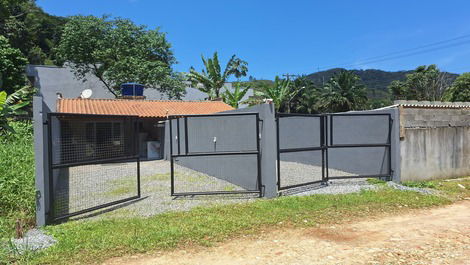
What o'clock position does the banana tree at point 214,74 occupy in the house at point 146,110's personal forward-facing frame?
The banana tree is roughly at 7 o'clock from the house.

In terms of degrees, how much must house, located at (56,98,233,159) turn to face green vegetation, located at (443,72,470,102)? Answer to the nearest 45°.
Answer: approximately 90° to its left

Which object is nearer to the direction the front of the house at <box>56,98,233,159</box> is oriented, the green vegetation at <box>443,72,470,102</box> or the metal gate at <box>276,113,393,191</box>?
the metal gate

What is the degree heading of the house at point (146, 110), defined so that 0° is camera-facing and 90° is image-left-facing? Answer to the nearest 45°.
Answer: approximately 0°

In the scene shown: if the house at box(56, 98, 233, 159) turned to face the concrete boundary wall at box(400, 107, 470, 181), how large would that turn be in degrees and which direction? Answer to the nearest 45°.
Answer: approximately 45° to its left

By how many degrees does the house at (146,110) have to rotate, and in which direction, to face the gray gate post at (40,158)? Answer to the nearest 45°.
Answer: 0° — it already faces it

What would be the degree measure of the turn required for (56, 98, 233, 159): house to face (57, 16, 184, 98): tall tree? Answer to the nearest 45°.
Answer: approximately 180°

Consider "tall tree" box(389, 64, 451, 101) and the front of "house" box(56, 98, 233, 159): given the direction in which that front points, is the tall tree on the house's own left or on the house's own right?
on the house's own left

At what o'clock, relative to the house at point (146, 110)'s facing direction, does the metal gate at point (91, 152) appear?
The metal gate is roughly at 12 o'clock from the house.
